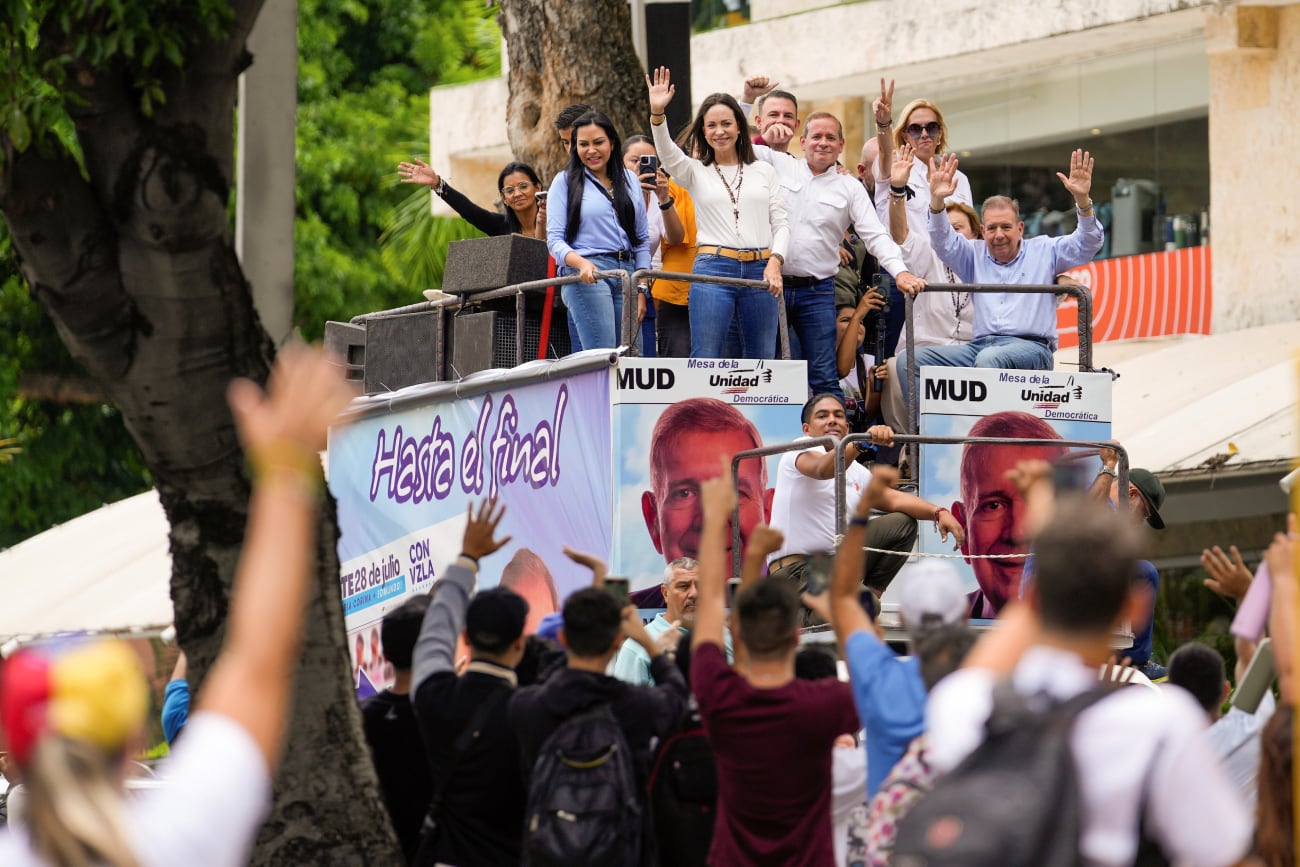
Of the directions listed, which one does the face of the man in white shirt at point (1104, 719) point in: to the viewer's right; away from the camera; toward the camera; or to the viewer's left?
away from the camera

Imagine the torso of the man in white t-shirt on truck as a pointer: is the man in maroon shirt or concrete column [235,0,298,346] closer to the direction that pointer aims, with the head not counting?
the man in maroon shirt

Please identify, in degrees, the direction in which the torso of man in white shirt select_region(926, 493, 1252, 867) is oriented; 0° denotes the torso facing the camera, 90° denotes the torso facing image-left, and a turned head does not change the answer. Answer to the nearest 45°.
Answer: approximately 180°

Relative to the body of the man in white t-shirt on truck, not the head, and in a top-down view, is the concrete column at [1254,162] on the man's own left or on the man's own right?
on the man's own left

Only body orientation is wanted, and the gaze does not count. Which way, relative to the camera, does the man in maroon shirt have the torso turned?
away from the camera

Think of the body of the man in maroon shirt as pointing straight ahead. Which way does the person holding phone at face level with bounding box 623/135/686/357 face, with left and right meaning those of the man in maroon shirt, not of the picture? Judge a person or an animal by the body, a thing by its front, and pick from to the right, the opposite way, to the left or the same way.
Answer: the opposite way

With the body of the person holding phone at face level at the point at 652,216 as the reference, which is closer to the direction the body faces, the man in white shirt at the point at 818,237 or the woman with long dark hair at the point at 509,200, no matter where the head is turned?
the man in white shirt

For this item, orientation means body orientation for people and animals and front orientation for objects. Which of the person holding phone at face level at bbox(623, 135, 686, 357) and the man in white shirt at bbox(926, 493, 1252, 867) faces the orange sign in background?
the man in white shirt

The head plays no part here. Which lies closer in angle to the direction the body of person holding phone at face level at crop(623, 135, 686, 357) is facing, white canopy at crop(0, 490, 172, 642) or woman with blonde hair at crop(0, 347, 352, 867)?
the woman with blonde hair
